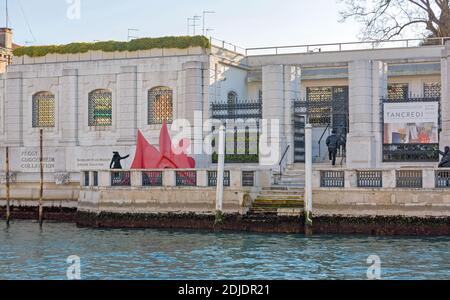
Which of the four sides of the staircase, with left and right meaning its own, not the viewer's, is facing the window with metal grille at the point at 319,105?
back

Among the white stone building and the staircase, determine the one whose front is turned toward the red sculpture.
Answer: the white stone building

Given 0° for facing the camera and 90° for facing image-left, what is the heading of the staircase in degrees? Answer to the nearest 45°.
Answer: approximately 0°

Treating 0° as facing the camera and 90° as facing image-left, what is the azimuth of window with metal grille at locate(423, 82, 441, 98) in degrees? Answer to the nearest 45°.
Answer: approximately 0°

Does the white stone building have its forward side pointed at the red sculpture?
yes

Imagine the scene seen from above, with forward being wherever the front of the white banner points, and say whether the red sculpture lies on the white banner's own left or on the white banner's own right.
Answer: on the white banner's own right

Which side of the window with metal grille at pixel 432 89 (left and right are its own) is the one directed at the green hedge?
right

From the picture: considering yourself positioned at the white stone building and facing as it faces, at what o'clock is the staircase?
The staircase is roughly at 11 o'clock from the white stone building.
